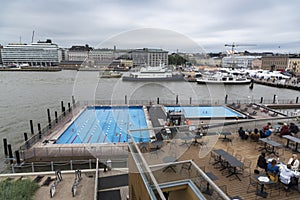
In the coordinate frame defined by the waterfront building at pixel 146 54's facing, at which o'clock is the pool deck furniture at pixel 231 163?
The pool deck furniture is roughly at 12 o'clock from the waterfront building.

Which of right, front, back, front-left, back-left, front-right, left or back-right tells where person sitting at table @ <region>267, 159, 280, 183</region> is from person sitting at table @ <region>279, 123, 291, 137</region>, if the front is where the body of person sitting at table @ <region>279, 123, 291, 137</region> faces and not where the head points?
front-left

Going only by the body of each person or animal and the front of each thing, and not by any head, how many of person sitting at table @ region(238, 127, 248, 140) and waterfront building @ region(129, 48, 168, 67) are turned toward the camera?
1

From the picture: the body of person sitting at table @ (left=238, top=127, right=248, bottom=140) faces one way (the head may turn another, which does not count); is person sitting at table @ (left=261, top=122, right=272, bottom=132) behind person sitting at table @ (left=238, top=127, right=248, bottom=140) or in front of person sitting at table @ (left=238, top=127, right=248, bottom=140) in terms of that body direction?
in front

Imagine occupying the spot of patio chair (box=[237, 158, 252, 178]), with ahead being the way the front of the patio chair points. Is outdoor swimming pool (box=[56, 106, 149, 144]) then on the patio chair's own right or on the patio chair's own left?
on the patio chair's own right

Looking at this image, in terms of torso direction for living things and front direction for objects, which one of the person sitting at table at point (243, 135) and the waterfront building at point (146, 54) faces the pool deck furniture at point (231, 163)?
the waterfront building

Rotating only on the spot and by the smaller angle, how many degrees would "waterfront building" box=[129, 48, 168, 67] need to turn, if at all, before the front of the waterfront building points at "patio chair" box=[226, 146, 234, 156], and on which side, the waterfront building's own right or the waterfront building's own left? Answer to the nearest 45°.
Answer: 0° — it already faces it

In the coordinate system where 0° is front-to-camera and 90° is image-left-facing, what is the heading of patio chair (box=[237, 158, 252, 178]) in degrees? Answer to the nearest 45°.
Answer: approximately 45°
